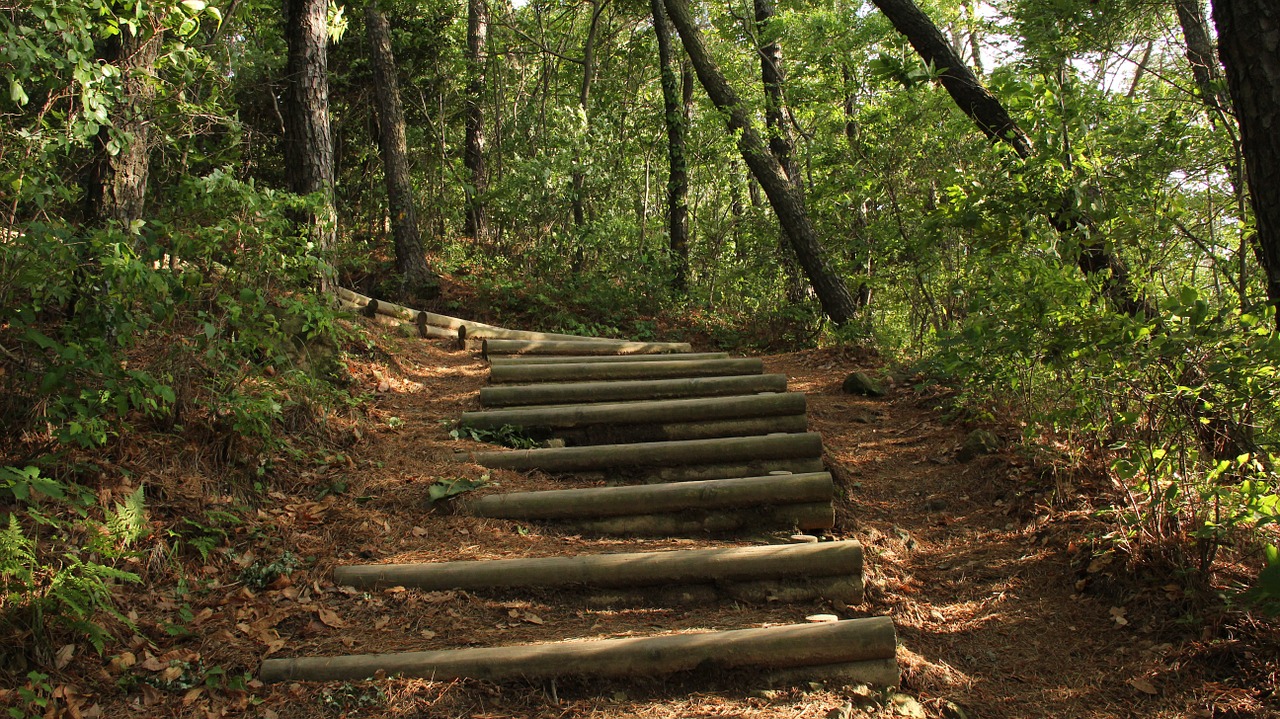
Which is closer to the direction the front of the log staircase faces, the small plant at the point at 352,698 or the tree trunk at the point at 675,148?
the small plant

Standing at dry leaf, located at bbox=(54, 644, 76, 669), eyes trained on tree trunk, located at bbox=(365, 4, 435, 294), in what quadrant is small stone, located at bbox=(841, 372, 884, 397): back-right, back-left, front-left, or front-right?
front-right

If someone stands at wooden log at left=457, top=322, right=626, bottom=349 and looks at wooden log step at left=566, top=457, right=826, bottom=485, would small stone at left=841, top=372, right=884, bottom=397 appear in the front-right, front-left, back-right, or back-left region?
front-left

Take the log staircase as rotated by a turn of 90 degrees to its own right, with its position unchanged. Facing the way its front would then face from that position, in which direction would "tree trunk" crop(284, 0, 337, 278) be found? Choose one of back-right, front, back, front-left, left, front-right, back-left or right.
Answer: front-right

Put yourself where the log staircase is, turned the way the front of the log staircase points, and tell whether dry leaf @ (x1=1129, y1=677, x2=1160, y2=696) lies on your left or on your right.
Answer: on your left

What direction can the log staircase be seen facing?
toward the camera

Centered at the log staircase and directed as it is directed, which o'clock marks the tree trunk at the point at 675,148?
The tree trunk is roughly at 6 o'clock from the log staircase.

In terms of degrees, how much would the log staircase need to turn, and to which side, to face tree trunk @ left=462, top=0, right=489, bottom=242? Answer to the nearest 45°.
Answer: approximately 180°

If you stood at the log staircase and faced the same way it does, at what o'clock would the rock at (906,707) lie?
The rock is roughly at 11 o'clock from the log staircase.

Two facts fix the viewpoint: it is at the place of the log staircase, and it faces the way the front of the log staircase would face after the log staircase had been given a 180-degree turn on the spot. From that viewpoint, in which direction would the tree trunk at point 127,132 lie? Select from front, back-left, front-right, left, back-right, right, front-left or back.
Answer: left
